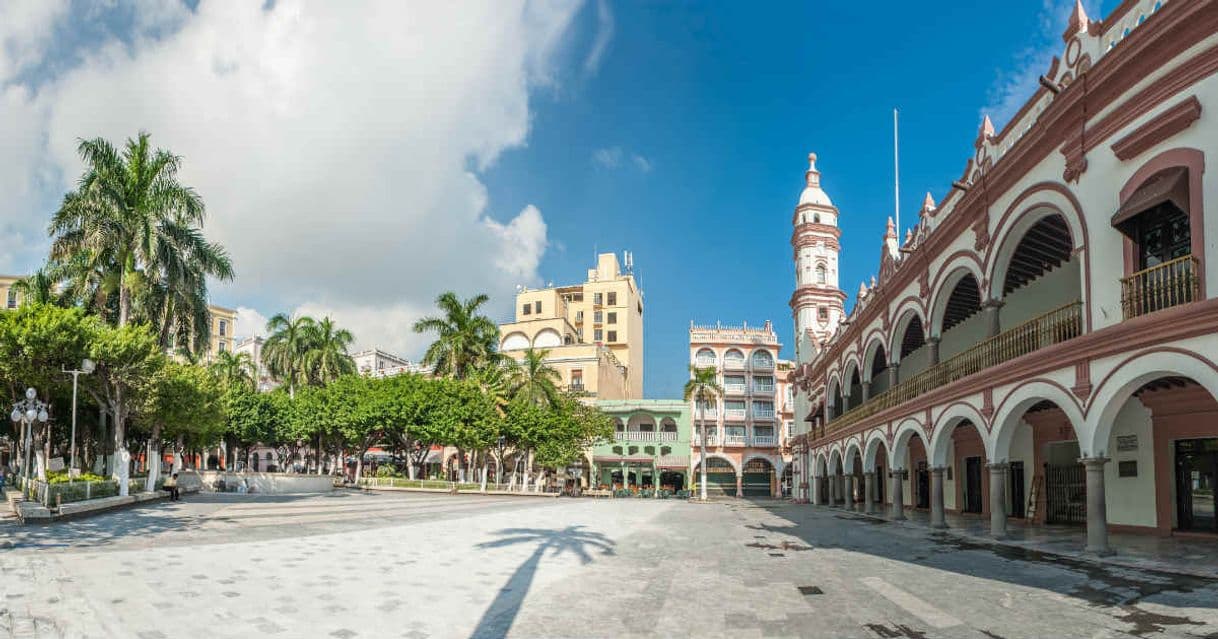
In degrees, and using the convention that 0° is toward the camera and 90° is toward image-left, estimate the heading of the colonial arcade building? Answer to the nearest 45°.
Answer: approximately 45°

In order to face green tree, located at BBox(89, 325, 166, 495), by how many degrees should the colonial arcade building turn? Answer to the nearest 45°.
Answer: approximately 45° to its right

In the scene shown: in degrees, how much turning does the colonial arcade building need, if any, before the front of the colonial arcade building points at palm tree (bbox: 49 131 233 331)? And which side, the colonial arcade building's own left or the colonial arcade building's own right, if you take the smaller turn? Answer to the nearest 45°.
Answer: approximately 45° to the colonial arcade building's own right

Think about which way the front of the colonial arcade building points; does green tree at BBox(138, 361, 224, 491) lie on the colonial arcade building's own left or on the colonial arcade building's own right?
on the colonial arcade building's own right
